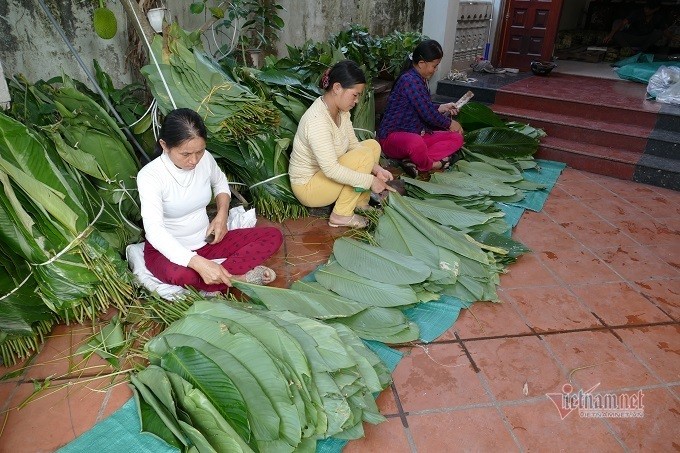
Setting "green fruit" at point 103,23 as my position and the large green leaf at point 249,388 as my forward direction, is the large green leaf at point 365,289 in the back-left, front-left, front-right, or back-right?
front-left

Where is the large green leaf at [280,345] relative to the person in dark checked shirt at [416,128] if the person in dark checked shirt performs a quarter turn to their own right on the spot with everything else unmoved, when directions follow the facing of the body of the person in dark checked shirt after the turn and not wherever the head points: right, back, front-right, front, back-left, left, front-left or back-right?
front

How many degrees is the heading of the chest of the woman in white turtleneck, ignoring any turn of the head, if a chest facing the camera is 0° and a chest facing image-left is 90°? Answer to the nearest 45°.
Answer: approximately 315°

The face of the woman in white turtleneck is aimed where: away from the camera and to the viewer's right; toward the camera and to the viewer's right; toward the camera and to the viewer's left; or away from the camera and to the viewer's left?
toward the camera and to the viewer's right

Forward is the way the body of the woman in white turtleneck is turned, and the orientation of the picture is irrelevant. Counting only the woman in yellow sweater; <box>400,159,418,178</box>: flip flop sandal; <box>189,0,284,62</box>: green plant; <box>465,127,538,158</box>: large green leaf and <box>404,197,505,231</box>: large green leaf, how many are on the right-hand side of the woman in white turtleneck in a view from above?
0

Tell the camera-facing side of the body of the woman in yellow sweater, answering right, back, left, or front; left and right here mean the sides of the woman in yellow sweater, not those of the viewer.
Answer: right

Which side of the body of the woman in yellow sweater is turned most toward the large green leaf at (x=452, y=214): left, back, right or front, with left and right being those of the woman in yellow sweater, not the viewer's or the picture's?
front

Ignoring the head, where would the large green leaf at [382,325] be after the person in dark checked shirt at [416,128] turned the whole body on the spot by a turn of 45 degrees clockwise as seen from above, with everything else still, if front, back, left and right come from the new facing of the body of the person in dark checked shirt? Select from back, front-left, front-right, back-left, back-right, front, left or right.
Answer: front-right

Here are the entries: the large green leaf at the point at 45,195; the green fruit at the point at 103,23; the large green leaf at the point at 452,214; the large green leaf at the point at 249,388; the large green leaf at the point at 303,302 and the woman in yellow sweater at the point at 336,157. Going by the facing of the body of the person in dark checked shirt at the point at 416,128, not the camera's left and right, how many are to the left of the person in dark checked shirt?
0

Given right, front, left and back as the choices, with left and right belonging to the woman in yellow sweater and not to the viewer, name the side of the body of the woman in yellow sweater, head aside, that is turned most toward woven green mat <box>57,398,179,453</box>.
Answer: right

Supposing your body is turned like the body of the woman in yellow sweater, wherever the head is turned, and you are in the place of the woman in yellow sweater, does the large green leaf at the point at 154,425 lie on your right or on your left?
on your right

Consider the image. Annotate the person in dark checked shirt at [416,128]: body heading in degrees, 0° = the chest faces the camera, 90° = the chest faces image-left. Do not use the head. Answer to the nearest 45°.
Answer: approximately 270°

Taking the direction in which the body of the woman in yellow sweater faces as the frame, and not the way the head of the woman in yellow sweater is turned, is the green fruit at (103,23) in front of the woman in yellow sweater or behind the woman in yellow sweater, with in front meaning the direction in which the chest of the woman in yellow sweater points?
behind

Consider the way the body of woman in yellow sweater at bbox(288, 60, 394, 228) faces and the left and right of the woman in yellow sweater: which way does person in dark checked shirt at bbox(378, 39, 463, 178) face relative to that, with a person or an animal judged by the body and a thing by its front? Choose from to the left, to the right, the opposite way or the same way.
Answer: the same way

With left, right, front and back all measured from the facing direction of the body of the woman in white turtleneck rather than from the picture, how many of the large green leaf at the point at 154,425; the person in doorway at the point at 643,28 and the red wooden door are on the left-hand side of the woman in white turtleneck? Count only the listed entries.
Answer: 2

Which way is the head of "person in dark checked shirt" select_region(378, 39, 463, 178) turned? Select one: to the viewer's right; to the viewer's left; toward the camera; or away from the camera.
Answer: to the viewer's right

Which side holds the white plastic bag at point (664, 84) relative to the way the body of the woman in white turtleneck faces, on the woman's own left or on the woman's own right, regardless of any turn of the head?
on the woman's own left

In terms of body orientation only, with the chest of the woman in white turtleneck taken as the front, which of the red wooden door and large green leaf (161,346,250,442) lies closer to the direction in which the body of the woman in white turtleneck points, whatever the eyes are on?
the large green leaf
